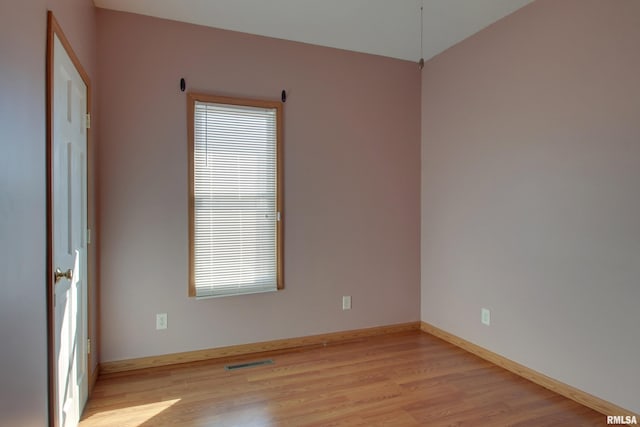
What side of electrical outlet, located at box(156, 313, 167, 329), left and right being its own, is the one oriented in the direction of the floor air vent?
left

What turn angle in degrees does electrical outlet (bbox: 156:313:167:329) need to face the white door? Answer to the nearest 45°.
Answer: approximately 45° to its right

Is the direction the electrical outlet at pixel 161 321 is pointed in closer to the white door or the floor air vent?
the white door

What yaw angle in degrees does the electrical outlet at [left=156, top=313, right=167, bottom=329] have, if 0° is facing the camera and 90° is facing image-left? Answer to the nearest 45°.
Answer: approximately 0°

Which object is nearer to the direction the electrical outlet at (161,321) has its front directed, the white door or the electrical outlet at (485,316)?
the white door

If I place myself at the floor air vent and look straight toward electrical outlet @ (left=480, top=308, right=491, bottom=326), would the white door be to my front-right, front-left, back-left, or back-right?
back-right

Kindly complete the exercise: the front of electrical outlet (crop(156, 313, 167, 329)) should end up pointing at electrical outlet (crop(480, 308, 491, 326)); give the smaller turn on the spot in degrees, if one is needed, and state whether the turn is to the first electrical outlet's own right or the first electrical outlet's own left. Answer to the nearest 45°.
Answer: approximately 90° to the first electrical outlet's own left
